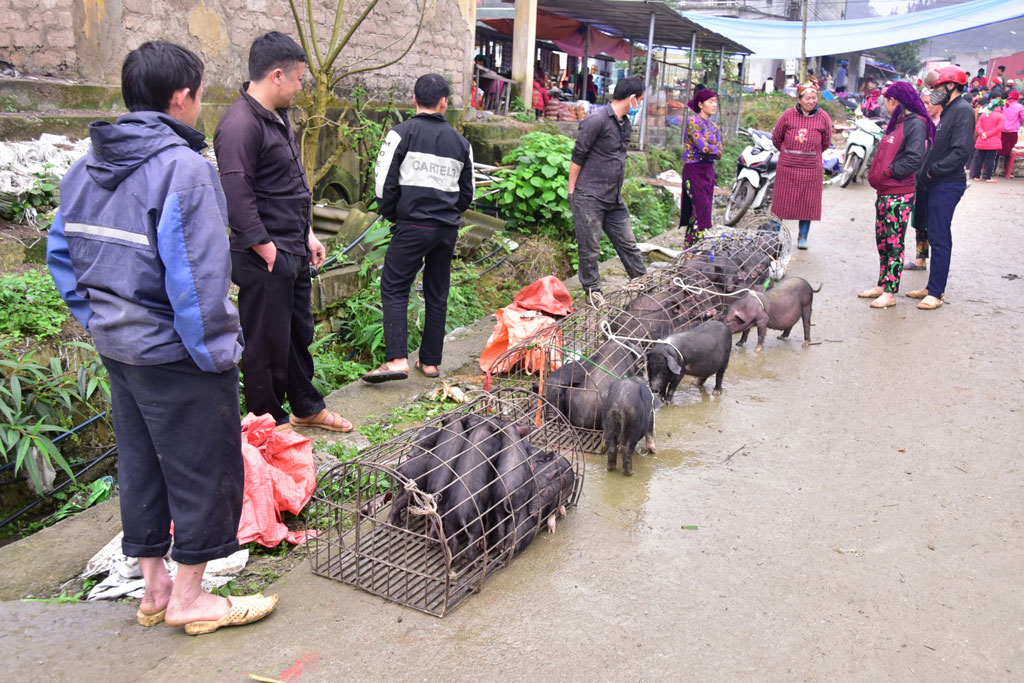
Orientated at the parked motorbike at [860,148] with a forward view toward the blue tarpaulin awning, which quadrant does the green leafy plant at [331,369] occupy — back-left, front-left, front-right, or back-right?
back-left

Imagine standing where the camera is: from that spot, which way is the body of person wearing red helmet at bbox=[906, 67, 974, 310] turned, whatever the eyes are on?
to the viewer's left

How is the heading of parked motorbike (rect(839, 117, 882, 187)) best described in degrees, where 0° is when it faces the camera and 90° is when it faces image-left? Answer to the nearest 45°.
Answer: approximately 45°

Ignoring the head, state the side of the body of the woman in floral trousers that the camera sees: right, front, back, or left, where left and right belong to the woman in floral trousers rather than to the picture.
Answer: left

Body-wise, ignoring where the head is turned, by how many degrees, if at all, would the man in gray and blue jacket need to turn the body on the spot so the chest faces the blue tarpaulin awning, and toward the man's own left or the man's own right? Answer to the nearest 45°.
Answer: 0° — they already face it

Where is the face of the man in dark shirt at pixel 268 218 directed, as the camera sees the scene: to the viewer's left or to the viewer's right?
to the viewer's right

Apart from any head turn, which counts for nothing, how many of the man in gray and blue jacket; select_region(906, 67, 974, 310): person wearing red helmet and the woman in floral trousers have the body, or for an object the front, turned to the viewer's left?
2

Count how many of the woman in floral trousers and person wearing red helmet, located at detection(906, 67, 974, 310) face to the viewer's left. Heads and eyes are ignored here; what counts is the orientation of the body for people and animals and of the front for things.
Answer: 2

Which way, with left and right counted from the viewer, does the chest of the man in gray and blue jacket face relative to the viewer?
facing away from the viewer and to the right of the viewer

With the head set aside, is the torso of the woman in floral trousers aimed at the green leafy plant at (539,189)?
yes

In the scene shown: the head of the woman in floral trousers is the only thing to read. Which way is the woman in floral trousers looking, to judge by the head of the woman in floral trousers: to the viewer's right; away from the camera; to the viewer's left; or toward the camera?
to the viewer's left

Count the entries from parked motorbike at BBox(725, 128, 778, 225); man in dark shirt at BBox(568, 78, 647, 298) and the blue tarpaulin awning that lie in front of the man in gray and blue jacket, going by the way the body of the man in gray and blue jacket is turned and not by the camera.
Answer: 3

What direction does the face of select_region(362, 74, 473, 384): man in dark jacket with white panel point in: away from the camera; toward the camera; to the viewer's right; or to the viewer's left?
away from the camera
